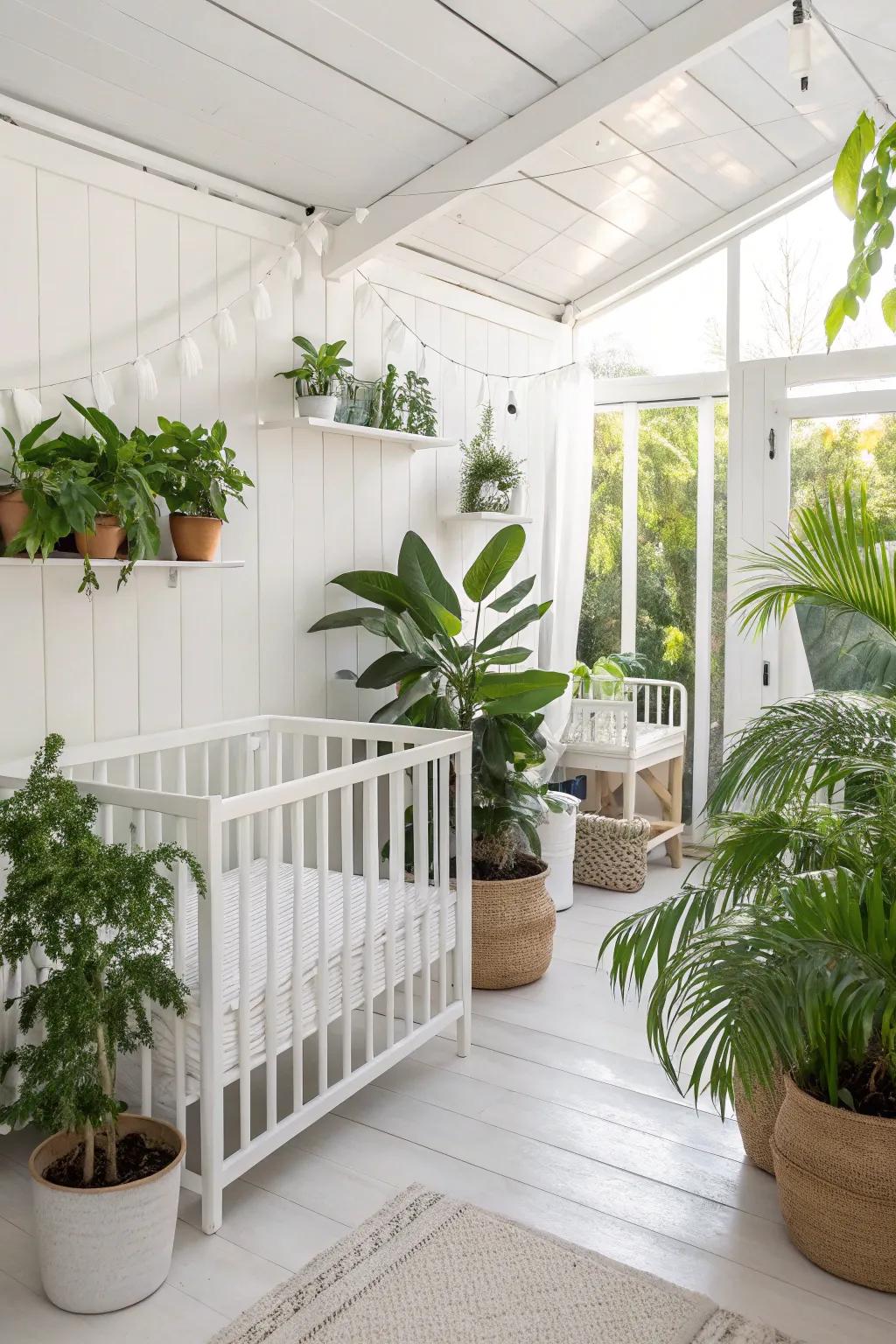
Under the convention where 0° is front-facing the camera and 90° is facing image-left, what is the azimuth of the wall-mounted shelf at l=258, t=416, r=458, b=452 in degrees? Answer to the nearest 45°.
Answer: approximately 315°

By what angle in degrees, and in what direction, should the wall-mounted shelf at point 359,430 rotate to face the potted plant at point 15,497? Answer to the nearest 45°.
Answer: approximately 90° to its right

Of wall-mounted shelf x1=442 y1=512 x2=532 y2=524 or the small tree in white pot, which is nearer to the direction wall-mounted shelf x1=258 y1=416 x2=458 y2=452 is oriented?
the small tree in white pot

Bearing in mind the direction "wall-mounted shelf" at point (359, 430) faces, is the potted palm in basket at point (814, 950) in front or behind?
in front

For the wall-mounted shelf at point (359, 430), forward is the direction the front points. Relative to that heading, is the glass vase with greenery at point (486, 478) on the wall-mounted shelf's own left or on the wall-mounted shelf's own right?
on the wall-mounted shelf's own left

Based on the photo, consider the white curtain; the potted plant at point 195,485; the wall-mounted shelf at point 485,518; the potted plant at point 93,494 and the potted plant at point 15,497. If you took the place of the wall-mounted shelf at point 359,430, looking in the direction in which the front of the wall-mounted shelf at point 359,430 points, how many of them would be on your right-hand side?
3

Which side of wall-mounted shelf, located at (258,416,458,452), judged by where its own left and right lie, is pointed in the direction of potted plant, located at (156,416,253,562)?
right

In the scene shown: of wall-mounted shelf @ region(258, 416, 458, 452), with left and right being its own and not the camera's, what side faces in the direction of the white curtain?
left

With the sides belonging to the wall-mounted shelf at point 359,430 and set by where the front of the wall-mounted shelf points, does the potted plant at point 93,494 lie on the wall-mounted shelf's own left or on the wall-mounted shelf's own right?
on the wall-mounted shelf's own right
